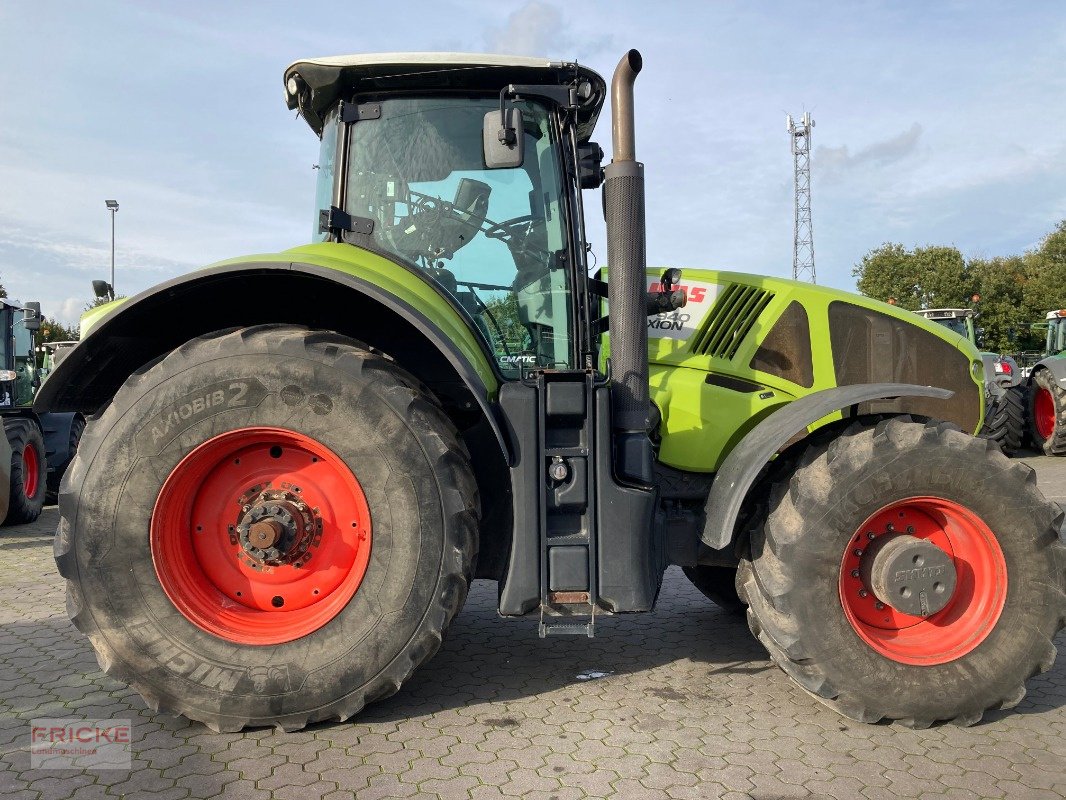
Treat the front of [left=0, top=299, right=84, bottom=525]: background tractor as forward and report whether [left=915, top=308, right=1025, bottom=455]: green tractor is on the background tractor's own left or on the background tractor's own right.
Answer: on the background tractor's own left

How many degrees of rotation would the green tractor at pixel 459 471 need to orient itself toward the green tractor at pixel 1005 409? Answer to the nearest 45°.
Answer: approximately 45° to its left

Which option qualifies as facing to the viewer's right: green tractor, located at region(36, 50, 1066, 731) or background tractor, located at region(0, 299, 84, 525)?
the green tractor

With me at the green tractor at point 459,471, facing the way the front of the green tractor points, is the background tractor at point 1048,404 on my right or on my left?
on my left

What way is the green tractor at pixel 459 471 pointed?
to the viewer's right

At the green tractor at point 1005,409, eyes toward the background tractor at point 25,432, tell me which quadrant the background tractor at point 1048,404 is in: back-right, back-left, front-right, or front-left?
back-left

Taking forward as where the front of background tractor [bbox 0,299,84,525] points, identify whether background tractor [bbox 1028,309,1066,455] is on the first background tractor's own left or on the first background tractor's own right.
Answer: on the first background tractor's own left

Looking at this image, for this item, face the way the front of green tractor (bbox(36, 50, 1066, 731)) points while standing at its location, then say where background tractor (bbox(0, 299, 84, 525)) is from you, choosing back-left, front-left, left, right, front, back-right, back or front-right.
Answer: back-left
